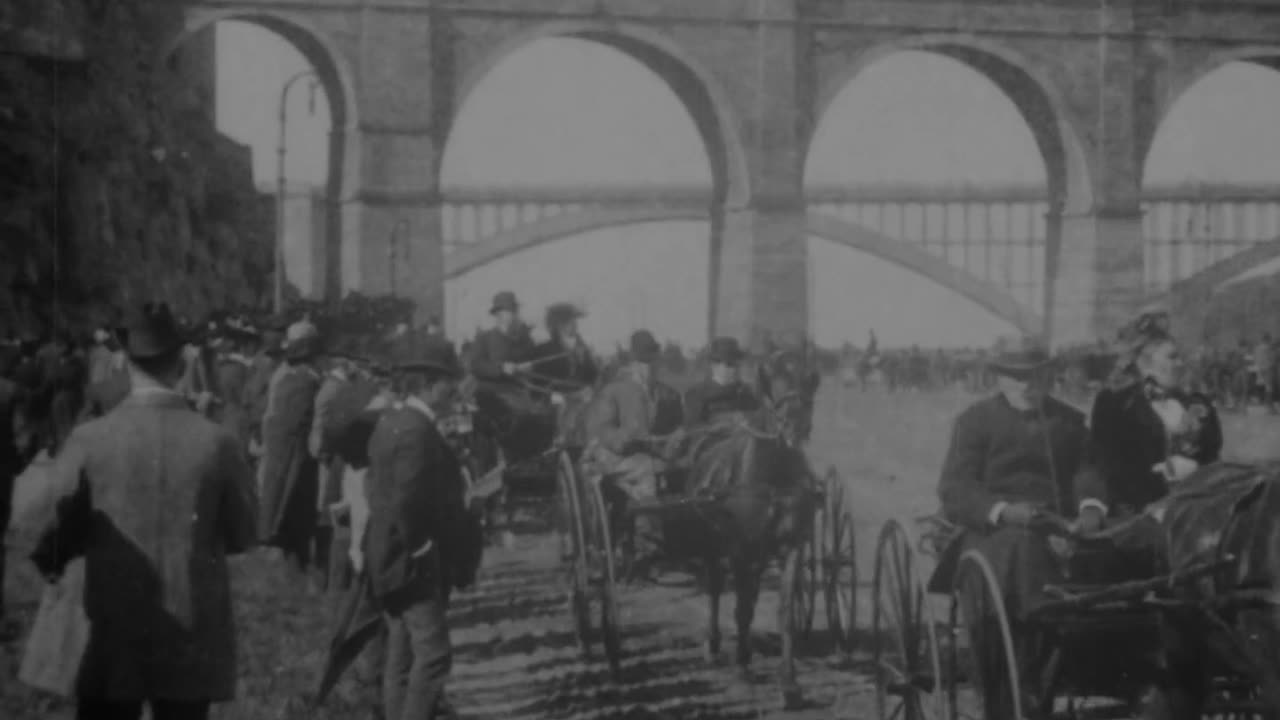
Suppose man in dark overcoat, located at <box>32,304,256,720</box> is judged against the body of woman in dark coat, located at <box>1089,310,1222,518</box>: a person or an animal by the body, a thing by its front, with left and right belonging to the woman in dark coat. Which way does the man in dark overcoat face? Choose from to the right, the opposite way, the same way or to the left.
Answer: the opposite way

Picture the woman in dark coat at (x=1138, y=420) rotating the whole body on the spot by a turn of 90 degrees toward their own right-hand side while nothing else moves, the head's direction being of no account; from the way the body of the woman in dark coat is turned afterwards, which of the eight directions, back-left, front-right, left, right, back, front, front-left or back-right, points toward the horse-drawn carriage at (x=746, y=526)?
right

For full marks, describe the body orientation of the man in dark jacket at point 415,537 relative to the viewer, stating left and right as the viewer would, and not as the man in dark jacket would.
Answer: facing to the right of the viewer

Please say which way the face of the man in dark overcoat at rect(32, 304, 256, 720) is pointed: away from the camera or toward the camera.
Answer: away from the camera

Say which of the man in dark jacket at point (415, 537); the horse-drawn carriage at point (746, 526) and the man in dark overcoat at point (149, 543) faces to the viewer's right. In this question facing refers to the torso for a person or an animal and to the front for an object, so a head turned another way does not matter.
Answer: the man in dark jacket at point (415, 537)

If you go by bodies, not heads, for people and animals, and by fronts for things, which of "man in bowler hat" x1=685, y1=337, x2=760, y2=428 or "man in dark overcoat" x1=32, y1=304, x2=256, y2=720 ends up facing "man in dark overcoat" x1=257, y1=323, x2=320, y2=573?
"man in dark overcoat" x1=32, y1=304, x2=256, y2=720

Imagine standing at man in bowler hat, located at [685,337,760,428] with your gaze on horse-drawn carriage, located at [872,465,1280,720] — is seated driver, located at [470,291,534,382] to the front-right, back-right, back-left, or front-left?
back-right

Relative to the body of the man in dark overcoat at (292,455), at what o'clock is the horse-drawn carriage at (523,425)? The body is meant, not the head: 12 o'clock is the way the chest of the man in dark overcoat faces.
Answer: The horse-drawn carriage is roughly at 1 o'clock from the man in dark overcoat.

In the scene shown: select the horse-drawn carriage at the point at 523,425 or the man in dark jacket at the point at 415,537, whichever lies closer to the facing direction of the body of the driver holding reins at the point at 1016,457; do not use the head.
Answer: the man in dark jacket

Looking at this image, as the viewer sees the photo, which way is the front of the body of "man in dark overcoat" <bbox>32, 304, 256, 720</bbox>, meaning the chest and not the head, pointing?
away from the camera
